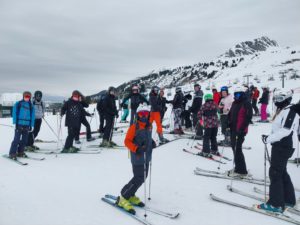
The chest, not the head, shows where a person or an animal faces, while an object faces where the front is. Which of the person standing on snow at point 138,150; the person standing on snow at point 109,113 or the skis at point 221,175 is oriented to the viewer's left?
the skis

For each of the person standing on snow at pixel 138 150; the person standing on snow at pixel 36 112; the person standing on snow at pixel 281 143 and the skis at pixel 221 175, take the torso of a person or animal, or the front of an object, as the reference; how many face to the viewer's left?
2

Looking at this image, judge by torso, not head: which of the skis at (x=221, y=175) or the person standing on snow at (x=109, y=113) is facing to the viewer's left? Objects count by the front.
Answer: the skis

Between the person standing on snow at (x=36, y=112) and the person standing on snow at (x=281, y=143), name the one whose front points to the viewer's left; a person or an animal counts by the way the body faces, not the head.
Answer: the person standing on snow at (x=281, y=143)

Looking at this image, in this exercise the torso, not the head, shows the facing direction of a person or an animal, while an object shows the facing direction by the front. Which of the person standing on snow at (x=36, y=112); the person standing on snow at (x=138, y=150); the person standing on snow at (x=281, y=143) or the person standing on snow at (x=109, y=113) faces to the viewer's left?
the person standing on snow at (x=281, y=143)

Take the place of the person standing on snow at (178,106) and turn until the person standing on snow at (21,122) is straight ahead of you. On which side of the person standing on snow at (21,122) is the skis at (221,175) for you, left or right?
left

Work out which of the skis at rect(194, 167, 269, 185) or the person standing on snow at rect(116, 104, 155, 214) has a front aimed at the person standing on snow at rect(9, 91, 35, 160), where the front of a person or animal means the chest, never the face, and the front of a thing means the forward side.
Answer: the skis

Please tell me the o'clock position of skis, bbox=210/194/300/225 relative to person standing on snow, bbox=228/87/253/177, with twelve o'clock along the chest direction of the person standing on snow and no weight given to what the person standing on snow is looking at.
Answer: The skis is roughly at 10 o'clock from the person standing on snow.

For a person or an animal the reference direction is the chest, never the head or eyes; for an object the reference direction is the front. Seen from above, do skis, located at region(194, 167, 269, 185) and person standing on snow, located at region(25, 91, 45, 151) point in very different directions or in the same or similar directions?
very different directions

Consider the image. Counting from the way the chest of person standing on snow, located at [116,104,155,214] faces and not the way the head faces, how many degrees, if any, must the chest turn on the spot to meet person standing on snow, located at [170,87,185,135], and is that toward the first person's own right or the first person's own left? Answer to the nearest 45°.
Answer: approximately 135° to the first person's own left

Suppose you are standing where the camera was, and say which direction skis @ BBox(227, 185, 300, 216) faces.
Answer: facing away from the viewer and to the left of the viewer

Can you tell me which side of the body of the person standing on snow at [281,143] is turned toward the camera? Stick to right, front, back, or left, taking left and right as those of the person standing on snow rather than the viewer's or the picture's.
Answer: left
